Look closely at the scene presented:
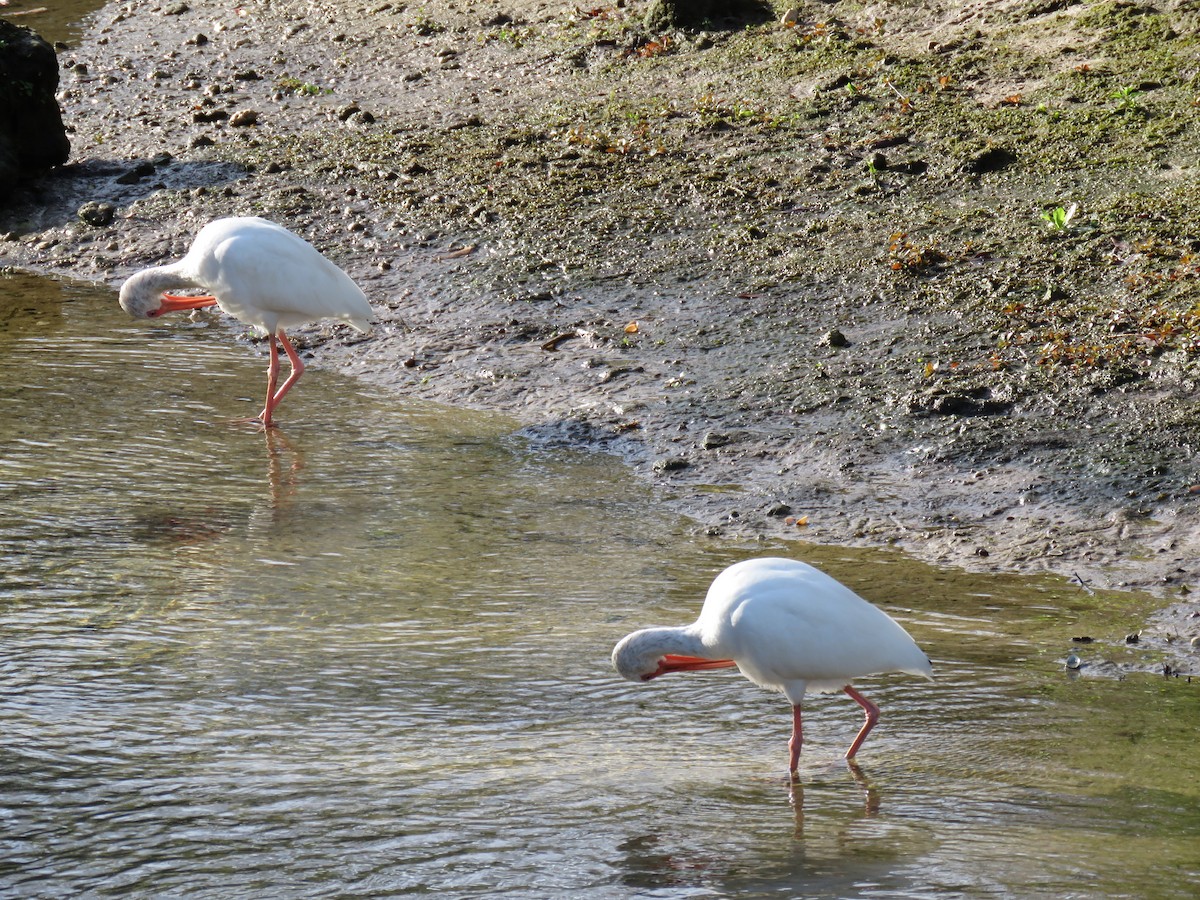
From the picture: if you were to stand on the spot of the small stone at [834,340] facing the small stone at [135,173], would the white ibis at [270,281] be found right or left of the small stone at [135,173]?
left

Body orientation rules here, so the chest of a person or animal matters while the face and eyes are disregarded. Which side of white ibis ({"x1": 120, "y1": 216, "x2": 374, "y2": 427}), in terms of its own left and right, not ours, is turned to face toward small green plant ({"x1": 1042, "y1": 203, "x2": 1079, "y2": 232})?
back

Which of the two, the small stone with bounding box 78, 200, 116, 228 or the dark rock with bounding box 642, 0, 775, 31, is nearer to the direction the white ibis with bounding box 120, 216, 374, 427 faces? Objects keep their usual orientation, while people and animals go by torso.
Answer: the small stone

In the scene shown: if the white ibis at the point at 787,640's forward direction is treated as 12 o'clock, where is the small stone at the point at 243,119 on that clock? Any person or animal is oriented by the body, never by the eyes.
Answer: The small stone is roughly at 2 o'clock from the white ibis.

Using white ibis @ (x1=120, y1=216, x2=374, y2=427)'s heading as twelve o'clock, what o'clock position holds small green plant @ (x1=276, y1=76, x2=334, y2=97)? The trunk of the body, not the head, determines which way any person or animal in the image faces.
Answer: The small green plant is roughly at 3 o'clock from the white ibis.

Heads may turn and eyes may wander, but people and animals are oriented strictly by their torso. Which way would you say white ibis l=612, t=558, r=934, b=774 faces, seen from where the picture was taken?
facing to the left of the viewer

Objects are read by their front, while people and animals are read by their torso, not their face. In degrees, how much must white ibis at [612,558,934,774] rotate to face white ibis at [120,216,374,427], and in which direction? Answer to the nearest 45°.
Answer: approximately 45° to its right

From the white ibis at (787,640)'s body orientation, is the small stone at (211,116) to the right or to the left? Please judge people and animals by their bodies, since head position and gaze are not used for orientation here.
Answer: on its right

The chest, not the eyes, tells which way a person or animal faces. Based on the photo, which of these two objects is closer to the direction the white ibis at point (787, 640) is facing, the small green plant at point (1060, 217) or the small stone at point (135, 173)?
the small stone

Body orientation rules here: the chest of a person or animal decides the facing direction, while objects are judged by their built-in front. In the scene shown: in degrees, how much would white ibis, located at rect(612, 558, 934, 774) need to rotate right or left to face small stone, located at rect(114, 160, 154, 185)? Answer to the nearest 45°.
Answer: approximately 45° to its right

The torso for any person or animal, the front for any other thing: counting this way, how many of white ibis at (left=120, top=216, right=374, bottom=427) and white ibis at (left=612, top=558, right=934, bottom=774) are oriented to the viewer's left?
2

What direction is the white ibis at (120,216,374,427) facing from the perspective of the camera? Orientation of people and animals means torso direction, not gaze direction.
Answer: to the viewer's left

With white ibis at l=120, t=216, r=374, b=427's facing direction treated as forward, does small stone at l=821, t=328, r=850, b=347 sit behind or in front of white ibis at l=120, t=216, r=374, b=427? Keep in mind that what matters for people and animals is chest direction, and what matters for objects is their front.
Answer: behind

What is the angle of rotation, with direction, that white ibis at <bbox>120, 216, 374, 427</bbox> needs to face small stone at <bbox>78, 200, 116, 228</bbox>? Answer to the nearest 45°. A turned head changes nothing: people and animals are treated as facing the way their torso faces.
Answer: approximately 90° to its right
